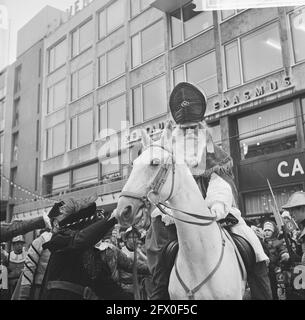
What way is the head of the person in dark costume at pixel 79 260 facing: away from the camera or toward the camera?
away from the camera

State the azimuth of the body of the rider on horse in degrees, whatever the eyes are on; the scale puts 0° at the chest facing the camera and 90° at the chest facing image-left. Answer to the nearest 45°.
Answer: approximately 0°

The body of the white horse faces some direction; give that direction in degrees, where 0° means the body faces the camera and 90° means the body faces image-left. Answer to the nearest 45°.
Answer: approximately 45°

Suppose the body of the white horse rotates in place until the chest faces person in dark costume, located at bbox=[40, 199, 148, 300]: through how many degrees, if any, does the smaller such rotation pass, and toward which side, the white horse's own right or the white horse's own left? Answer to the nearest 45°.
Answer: approximately 90° to the white horse's own right

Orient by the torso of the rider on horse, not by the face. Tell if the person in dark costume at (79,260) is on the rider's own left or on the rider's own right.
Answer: on the rider's own right
